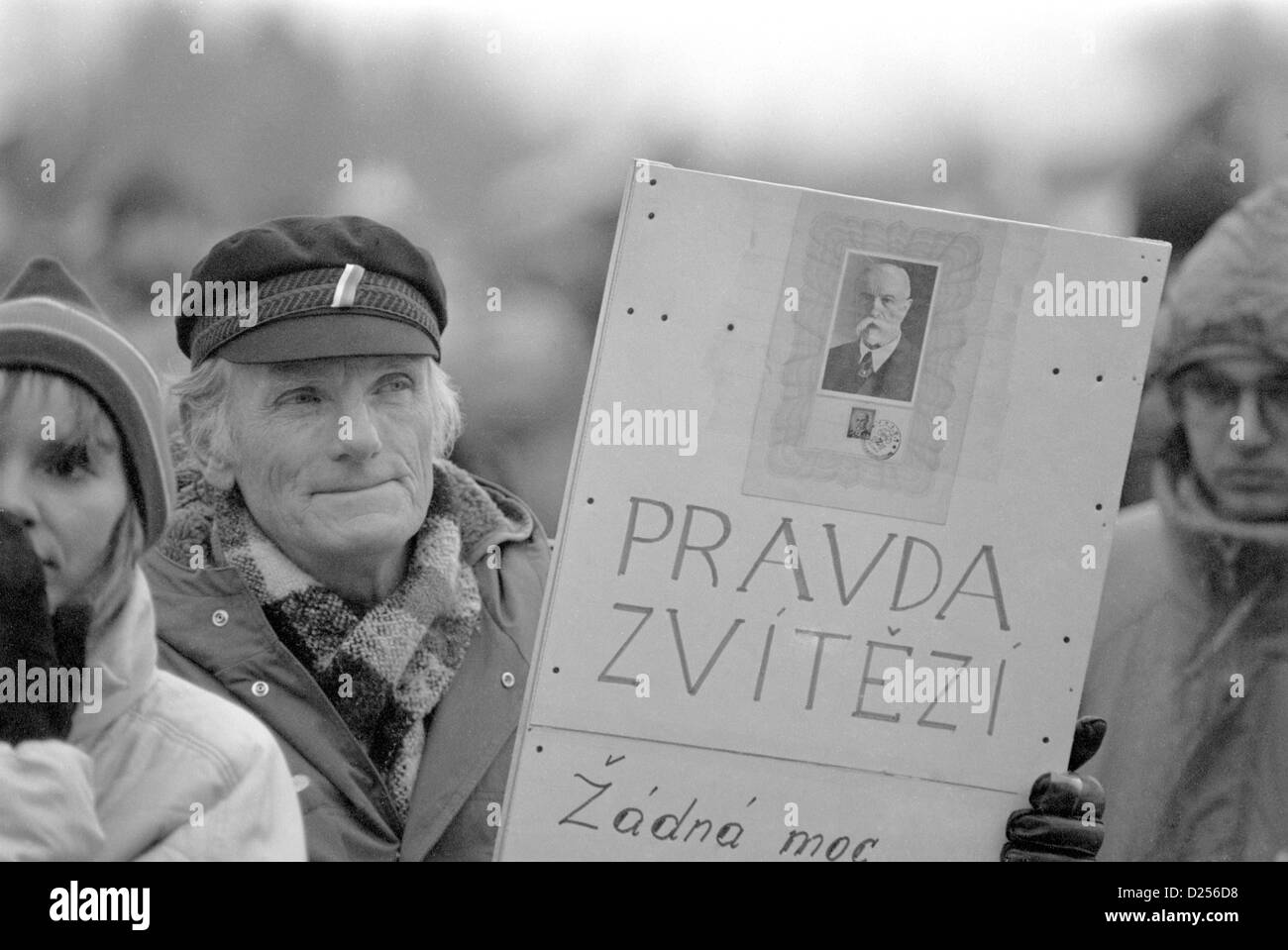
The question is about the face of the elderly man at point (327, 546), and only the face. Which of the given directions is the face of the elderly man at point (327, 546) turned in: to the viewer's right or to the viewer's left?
to the viewer's right

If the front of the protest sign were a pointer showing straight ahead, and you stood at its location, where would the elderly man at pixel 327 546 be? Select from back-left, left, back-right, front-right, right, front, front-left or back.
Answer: right

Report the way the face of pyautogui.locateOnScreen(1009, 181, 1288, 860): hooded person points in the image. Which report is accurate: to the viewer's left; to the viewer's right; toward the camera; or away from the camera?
toward the camera

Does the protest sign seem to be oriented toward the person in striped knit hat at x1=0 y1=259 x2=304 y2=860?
no

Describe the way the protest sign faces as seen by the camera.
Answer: facing the viewer
